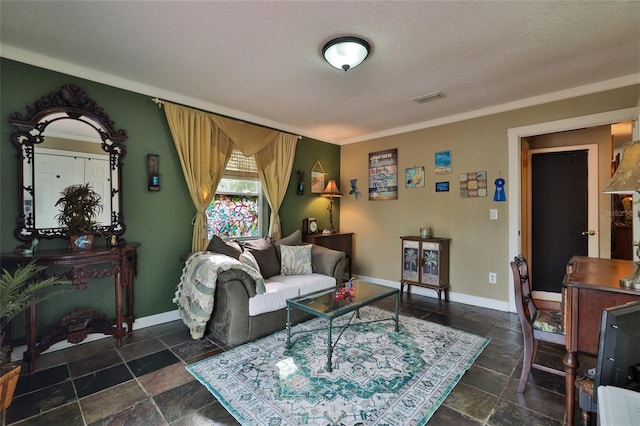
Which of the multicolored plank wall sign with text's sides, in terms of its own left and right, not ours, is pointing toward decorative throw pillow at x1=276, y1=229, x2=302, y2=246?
front

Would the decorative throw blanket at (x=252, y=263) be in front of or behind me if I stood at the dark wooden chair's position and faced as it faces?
behind

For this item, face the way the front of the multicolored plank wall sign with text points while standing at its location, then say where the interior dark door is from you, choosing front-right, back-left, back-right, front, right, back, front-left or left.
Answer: back-left

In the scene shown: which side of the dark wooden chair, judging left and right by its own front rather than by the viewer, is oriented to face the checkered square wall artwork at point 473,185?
left

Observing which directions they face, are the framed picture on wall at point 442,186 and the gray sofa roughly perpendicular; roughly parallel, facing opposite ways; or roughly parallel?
roughly perpendicular

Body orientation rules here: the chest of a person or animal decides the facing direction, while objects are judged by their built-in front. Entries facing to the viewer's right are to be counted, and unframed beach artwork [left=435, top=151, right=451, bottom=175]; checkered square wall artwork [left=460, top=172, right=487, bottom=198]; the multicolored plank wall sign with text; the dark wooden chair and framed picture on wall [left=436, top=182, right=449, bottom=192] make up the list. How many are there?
1

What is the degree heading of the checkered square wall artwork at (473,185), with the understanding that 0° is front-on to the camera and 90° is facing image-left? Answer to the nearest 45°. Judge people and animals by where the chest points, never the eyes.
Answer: approximately 0°

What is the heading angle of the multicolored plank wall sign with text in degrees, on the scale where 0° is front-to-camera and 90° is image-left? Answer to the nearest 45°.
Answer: approximately 45°

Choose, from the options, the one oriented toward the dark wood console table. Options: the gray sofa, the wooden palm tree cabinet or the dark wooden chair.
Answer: the wooden palm tree cabinet

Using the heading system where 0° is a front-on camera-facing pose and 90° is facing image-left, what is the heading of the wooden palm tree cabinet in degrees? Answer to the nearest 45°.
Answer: approximately 45°

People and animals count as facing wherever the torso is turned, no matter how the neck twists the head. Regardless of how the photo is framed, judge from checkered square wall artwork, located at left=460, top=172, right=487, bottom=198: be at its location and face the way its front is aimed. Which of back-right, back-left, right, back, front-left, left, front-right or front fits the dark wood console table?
front-right

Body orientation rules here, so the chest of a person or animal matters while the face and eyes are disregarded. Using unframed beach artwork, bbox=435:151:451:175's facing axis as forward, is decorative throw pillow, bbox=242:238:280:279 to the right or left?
on its right

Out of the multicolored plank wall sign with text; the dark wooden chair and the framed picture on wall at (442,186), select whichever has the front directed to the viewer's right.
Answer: the dark wooden chair

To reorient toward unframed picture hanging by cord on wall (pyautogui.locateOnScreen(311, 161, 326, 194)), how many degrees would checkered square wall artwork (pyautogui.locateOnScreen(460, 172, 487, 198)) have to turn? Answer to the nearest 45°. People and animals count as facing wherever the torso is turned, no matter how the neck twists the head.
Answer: approximately 90° to its right

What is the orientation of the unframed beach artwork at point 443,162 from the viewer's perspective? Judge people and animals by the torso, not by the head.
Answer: toward the camera

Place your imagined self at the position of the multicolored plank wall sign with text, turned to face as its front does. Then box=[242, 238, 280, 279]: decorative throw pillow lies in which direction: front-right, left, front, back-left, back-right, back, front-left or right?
front
